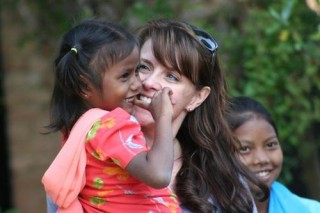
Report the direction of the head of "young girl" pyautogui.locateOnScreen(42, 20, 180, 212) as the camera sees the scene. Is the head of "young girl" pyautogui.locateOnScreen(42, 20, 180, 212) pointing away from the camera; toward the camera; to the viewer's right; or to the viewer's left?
to the viewer's right

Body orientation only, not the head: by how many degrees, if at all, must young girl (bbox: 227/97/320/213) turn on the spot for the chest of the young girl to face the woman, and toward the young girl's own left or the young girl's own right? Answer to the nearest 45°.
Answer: approximately 45° to the young girl's own right

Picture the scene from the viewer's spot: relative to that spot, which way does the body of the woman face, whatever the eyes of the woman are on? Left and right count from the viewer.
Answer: facing the viewer and to the left of the viewer

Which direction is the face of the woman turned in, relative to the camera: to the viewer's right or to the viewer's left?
to the viewer's left

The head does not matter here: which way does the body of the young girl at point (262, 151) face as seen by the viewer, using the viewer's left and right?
facing the viewer
